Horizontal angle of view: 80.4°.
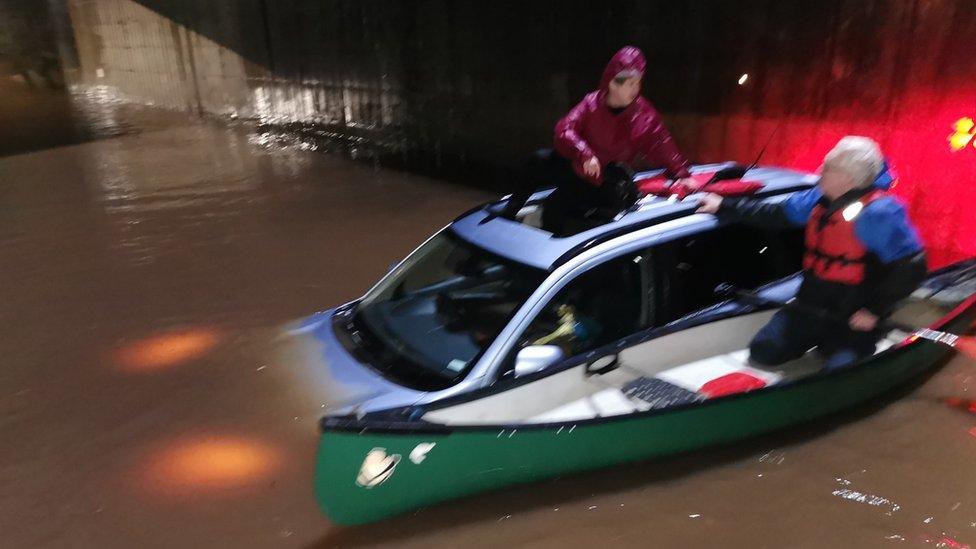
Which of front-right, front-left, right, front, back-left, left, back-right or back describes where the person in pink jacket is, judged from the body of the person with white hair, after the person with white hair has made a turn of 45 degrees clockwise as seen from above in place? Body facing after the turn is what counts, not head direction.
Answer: front

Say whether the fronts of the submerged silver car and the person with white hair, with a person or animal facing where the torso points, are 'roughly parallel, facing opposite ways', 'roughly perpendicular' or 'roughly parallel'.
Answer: roughly parallel

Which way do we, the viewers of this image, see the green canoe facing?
facing the viewer and to the left of the viewer

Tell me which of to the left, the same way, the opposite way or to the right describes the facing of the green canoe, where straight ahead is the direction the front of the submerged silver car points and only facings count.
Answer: the same way
